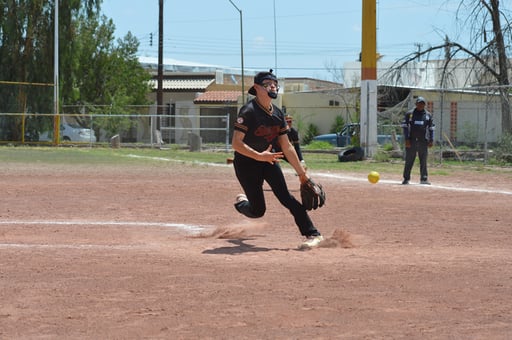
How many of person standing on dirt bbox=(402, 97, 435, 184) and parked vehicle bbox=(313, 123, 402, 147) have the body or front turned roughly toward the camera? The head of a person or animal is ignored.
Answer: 1

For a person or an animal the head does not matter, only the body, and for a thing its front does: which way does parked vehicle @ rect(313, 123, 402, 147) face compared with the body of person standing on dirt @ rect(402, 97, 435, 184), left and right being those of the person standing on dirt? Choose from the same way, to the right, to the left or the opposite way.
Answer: to the right

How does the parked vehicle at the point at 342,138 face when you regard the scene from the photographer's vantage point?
facing to the left of the viewer

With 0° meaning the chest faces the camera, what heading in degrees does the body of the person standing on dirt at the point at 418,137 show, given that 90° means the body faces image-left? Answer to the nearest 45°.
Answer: approximately 0°

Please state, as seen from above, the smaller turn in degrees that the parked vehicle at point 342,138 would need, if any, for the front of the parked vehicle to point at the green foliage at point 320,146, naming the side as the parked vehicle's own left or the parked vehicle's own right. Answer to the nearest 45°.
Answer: approximately 45° to the parked vehicle's own left

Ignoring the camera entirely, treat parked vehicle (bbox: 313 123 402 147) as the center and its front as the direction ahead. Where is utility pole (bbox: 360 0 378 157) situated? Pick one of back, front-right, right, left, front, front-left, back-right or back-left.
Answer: left

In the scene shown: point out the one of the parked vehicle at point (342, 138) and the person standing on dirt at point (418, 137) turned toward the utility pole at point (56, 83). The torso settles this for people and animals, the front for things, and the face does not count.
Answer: the parked vehicle

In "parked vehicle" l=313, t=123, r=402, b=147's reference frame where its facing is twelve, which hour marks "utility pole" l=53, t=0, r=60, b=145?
The utility pole is roughly at 12 o'clock from the parked vehicle.
